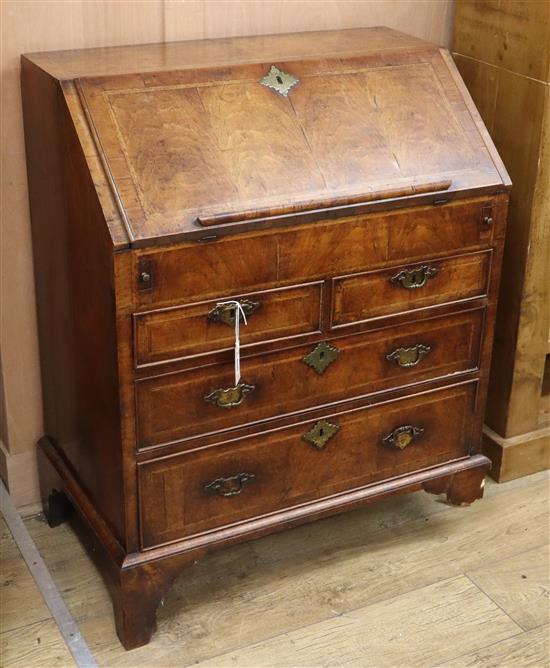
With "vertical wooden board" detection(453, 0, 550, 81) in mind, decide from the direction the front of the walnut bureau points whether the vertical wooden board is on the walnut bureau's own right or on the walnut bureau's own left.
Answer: on the walnut bureau's own left

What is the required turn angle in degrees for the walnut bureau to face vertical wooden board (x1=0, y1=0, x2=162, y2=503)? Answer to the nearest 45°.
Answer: approximately 180°

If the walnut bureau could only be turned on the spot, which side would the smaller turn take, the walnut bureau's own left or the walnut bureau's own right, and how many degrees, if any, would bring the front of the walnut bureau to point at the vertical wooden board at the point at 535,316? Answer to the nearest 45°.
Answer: approximately 90° to the walnut bureau's own left

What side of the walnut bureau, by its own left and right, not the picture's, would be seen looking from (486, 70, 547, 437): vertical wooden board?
left

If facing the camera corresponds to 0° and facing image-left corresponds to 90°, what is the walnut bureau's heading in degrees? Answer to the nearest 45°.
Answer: approximately 315°
